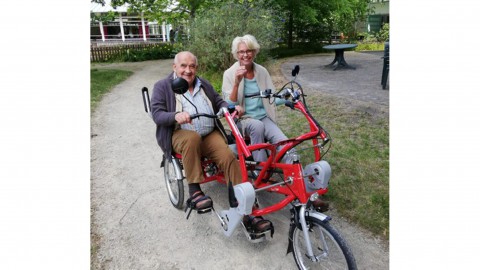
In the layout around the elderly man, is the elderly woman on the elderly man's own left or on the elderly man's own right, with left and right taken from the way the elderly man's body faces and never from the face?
on the elderly man's own left

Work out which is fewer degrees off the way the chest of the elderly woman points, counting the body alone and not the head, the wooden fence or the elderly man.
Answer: the elderly man

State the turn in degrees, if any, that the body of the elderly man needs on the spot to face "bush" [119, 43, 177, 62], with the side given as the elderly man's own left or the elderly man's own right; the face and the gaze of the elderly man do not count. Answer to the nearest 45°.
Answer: approximately 135° to the elderly man's own left

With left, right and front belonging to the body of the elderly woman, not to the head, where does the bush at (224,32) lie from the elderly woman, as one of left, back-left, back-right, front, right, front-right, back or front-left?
back-left

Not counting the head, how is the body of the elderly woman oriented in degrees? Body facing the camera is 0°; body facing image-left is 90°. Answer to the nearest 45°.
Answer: approximately 315°

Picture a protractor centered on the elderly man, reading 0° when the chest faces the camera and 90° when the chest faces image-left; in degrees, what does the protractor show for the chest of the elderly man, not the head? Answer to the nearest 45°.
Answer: approximately 315°

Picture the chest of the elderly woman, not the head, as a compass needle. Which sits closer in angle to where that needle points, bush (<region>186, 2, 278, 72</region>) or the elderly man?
the elderly man
